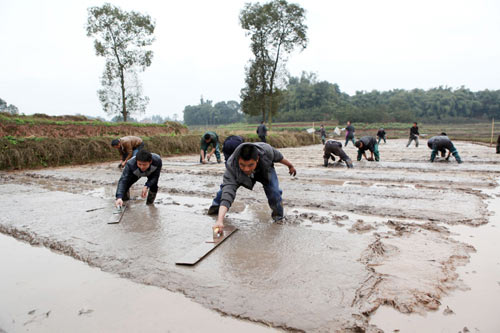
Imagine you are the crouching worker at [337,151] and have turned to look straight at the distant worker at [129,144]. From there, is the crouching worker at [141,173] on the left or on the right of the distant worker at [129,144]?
left

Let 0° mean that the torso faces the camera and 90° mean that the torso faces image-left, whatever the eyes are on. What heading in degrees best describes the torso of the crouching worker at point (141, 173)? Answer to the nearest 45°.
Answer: approximately 0°

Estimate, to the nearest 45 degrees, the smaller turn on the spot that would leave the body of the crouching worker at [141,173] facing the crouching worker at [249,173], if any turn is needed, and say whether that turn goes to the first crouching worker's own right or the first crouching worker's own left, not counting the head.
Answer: approximately 45° to the first crouching worker's own left

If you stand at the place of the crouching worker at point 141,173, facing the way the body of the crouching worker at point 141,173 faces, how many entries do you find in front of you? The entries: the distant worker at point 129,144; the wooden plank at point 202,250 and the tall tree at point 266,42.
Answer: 1

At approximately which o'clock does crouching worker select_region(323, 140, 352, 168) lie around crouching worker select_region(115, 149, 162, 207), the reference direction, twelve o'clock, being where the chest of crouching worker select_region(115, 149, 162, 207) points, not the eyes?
crouching worker select_region(323, 140, 352, 168) is roughly at 8 o'clock from crouching worker select_region(115, 149, 162, 207).

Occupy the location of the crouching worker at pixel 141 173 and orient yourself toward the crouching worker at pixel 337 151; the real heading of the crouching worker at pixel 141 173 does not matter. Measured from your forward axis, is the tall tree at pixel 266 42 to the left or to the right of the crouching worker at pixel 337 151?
left

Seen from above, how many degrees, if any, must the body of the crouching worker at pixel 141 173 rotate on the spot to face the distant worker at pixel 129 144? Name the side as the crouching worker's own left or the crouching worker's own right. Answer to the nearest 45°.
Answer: approximately 180°

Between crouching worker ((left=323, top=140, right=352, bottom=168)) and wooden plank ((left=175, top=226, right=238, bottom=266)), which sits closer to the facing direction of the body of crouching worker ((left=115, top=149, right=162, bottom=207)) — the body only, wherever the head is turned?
the wooden plank
